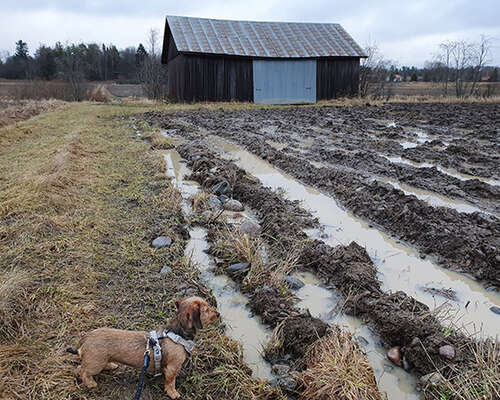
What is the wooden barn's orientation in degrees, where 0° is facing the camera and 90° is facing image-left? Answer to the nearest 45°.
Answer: approximately 0°

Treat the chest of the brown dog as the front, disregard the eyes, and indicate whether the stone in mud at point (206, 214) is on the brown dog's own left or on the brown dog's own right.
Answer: on the brown dog's own left

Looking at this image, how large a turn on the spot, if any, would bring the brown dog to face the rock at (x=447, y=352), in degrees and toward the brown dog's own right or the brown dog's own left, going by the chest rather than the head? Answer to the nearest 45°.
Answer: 0° — it already faces it

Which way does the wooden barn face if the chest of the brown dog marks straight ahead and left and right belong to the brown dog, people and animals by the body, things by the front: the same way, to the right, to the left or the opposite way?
to the right

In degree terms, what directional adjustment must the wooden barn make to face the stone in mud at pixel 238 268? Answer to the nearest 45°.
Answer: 0° — it already faces it

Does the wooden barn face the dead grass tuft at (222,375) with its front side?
yes

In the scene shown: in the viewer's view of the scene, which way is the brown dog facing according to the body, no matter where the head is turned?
to the viewer's right

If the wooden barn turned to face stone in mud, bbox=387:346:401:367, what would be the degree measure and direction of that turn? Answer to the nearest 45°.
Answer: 0° — it already faces it
